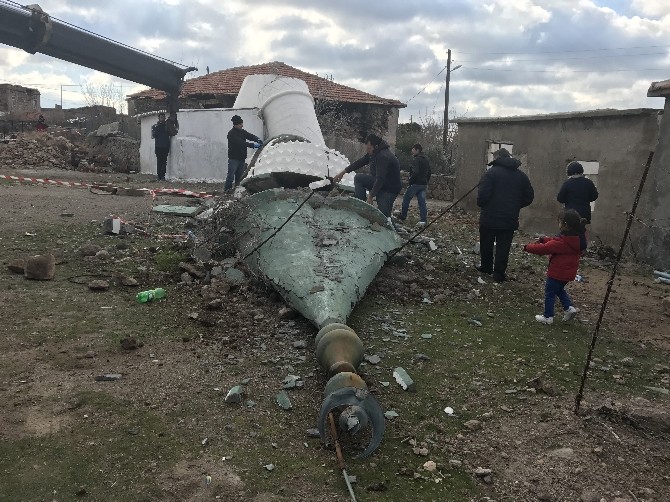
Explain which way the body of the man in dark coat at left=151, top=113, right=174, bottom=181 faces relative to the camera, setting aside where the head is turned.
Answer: toward the camera

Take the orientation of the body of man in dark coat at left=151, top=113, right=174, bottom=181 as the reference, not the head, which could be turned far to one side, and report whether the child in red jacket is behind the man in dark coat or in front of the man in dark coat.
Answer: in front

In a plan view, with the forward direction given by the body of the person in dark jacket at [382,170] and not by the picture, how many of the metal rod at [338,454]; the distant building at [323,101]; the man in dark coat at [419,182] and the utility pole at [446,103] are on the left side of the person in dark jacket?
1

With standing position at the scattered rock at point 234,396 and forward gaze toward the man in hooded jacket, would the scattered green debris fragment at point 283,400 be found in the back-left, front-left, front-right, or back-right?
front-right

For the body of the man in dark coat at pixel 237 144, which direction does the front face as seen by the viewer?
to the viewer's right

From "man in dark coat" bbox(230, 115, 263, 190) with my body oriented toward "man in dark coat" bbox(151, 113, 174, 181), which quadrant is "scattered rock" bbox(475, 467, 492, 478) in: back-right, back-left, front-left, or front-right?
back-left

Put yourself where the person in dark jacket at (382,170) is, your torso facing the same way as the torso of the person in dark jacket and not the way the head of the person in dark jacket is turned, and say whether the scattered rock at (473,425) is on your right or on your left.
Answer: on your left

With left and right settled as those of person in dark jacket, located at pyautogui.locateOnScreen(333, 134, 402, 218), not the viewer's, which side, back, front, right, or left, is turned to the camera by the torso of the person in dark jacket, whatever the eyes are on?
left

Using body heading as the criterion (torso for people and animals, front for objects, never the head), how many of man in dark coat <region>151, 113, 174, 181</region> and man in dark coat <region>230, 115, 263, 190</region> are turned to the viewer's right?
1

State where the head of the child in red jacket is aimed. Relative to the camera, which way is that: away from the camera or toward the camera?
away from the camera

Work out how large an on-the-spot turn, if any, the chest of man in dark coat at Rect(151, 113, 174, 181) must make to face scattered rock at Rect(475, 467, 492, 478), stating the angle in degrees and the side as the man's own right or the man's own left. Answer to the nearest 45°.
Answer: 0° — they already face it

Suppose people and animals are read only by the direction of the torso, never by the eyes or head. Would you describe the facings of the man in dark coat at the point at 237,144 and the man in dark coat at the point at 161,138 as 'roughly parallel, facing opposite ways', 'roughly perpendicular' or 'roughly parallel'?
roughly perpendicular

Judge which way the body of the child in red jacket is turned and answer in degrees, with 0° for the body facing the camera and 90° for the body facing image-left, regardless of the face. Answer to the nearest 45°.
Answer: approximately 90°

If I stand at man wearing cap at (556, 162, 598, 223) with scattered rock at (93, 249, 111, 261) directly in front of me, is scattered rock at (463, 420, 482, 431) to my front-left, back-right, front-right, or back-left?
front-left

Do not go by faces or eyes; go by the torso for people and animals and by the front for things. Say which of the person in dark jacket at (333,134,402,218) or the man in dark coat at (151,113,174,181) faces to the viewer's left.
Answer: the person in dark jacket
